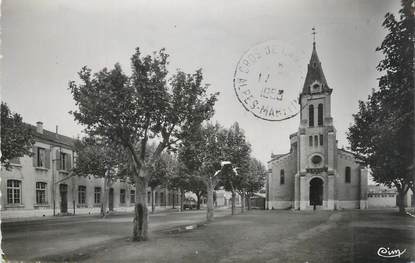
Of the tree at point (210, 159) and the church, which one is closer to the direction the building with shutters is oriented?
the tree

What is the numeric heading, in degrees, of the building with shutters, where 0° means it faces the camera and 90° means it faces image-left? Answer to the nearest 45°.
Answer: approximately 315°

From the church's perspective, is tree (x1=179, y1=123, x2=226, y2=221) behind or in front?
in front

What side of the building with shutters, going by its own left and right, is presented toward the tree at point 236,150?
front

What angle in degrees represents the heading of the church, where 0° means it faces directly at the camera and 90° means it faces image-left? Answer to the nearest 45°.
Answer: approximately 0°

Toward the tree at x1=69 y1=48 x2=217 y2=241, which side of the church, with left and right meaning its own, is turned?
front

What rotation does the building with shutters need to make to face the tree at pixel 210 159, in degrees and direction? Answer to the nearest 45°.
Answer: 0° — it already faces it

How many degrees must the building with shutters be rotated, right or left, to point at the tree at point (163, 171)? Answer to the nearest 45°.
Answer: approximately 45° to its left

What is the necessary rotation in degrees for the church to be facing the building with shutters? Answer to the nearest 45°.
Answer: approximately 45° to its right

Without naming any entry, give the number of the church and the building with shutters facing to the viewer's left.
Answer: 0

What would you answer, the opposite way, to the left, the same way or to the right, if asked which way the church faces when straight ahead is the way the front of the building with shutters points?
to the right

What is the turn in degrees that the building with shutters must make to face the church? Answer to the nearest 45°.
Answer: approximately 45° to its left
